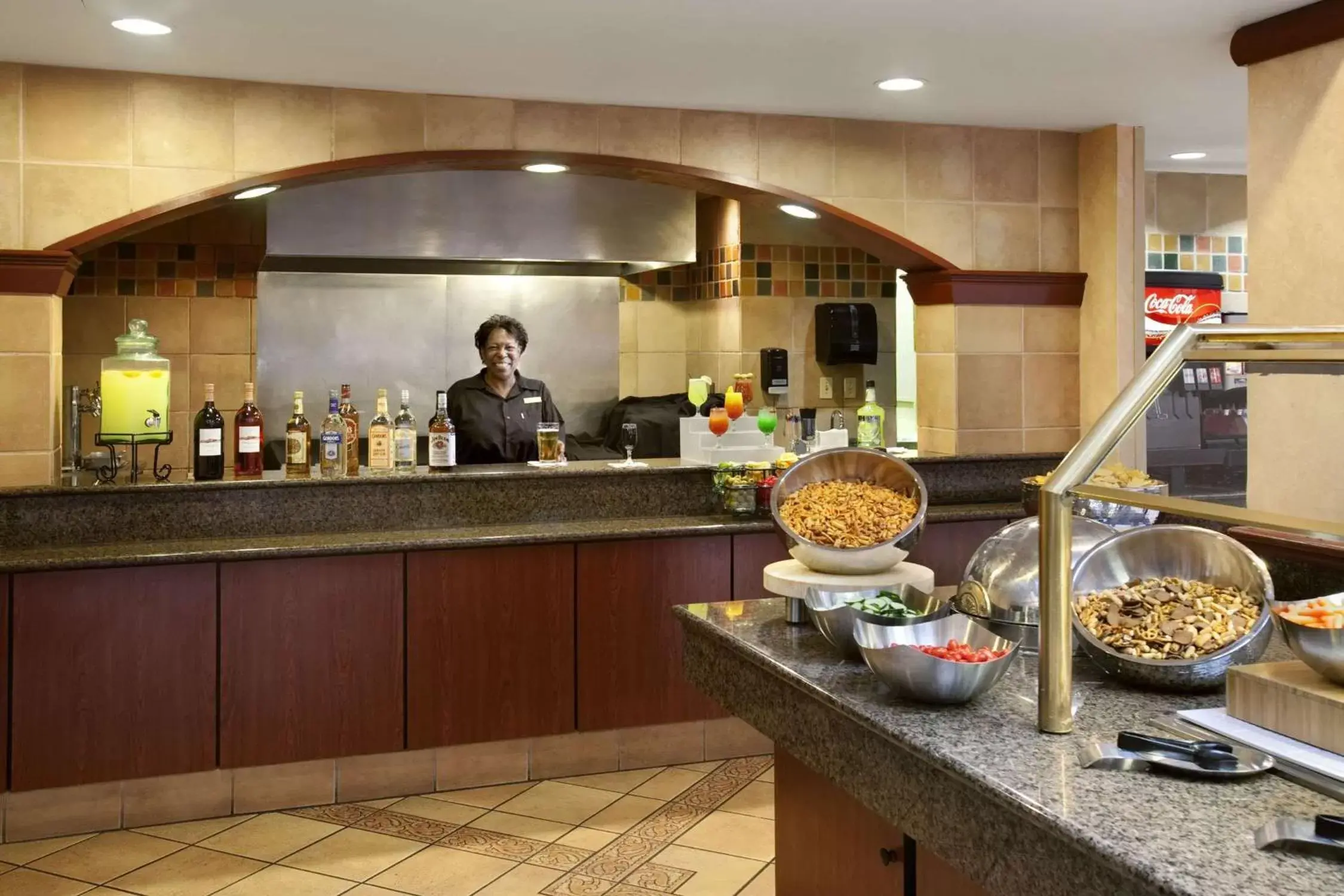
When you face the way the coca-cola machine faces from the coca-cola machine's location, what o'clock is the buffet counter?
The buffet counter is roughly at 12 o'clock from the coca-cola machine.

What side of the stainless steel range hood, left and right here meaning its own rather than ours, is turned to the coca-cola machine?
left

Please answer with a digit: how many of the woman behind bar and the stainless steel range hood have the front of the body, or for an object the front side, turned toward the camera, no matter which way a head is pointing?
2

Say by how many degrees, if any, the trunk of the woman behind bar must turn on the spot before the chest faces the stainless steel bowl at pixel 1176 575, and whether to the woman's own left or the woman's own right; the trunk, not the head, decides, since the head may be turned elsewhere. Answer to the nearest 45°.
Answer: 0° — they already face it

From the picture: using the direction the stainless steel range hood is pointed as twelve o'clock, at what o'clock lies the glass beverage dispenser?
The glass beverage dispenser is roughly at 1 o'clock from the stainless steel range hood.

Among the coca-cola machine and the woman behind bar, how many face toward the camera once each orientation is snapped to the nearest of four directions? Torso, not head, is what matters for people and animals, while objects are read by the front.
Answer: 2

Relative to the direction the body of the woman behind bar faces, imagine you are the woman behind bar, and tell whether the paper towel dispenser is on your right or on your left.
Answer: on your left
